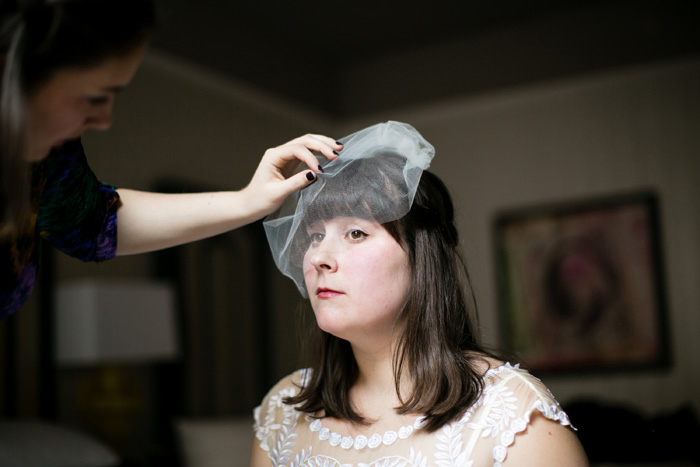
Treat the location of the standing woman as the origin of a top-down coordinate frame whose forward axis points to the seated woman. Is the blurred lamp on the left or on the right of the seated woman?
left

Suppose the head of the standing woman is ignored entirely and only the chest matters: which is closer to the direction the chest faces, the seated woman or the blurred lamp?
the seated woman

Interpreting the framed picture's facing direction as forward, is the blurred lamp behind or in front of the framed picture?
in front

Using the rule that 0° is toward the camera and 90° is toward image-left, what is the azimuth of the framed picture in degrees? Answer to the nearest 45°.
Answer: approximately 45°

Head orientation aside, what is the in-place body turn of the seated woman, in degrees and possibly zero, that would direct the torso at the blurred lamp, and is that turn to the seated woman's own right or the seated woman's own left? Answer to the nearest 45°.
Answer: approximately 90° to the seated woman's own right

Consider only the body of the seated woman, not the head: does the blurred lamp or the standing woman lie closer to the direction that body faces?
the standing woman

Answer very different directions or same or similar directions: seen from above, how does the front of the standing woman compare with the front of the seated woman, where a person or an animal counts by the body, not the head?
very different directions

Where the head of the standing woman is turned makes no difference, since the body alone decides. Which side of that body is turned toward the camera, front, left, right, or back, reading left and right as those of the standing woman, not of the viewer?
right

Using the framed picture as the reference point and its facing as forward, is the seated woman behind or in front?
in front

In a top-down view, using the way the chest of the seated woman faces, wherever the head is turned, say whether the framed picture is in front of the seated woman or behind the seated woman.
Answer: behind

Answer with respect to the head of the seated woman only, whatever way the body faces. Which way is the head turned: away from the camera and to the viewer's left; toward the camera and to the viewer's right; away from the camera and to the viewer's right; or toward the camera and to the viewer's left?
toward the camera and to the viewer's left

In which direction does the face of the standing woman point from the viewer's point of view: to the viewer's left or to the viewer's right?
to the viewer's right
